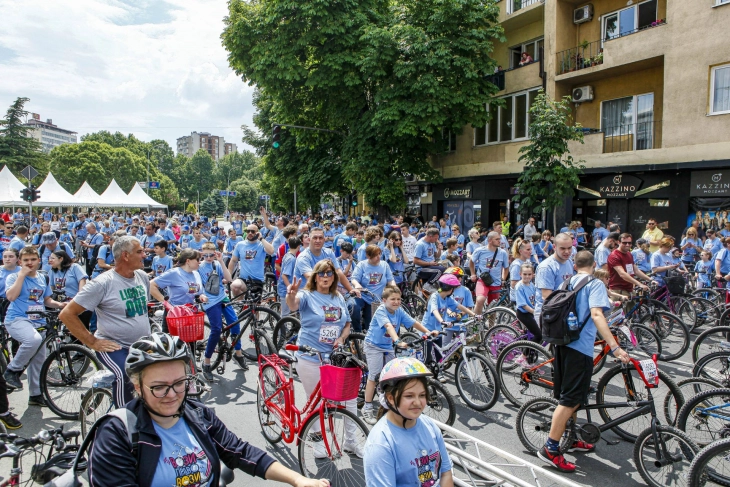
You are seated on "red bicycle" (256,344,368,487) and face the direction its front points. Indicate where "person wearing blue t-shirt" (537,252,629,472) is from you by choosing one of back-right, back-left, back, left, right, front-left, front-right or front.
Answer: front-left

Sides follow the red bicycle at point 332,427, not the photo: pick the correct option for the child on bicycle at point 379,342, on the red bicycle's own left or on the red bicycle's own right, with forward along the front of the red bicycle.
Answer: on the red bicycle's own left

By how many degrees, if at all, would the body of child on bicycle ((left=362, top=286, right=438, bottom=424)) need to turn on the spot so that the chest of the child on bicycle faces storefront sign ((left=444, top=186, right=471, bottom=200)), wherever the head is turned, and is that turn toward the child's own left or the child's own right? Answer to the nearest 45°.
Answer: approximately 135° to the child's own left

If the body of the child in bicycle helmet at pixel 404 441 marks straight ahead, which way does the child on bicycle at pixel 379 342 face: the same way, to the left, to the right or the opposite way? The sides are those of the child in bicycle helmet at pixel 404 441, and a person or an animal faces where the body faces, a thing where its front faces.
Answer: the same way

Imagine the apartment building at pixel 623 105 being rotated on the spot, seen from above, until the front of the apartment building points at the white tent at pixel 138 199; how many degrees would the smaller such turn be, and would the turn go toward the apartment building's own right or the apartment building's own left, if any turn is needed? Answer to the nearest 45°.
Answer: approximately 45° to the apartment building's own right

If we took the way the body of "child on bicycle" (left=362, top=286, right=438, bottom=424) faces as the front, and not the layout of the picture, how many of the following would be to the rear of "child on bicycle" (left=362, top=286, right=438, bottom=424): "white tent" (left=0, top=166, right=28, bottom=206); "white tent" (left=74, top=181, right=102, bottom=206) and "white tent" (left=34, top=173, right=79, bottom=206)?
3

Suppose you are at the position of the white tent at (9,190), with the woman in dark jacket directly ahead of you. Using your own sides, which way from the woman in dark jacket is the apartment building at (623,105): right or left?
left

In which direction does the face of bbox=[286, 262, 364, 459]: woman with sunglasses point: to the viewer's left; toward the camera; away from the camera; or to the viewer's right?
toward the camera

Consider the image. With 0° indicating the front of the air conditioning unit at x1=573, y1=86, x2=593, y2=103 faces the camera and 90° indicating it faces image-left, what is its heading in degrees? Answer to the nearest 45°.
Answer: approximately 45°

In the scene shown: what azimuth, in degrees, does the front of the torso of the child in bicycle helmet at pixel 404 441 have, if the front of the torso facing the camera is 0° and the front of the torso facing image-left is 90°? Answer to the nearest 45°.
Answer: approximately 315°
